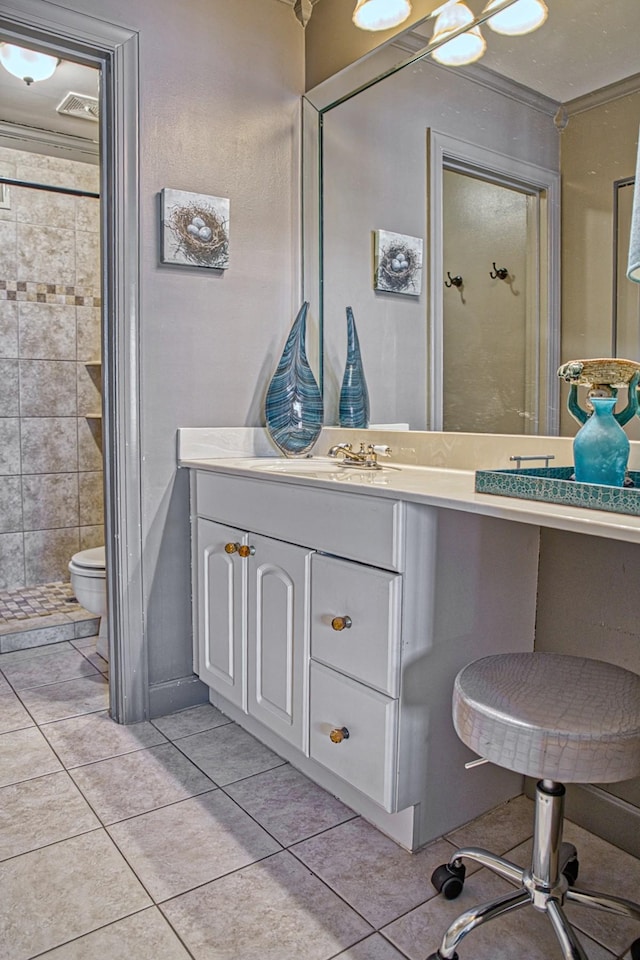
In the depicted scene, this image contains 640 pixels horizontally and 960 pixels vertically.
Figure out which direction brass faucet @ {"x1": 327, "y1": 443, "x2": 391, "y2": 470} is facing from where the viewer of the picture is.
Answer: facing the viewer and to the left of the viewer

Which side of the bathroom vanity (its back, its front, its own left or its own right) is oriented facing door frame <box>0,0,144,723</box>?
right

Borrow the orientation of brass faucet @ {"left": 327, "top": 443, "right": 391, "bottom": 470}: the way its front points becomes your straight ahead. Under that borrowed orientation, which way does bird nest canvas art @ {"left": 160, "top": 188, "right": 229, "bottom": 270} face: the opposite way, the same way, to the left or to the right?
to the left

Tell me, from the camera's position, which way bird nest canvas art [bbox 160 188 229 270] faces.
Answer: facing the viewer and to the right of the viewer

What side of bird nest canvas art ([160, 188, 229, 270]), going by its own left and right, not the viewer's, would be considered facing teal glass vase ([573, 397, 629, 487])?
front
